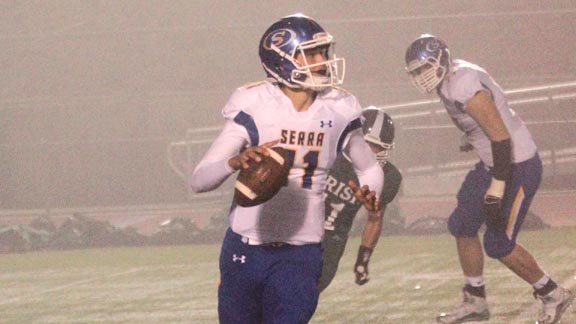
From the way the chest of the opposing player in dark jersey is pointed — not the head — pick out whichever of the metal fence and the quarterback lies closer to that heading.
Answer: the quarterback

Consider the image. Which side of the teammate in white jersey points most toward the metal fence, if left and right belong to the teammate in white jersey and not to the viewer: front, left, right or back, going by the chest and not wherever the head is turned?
right

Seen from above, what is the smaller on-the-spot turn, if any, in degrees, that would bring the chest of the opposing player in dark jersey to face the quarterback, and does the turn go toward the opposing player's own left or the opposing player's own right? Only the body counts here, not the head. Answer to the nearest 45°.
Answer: approximately 45° to the opposing player's own left

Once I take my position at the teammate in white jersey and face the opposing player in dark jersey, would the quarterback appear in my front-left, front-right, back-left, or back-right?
front-left

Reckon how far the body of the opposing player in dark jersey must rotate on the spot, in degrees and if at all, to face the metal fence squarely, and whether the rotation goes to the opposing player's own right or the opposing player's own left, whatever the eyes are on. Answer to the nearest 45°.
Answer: approximately 135° to the opposing player's own right

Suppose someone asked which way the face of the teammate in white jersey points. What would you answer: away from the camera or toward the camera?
toward the camera

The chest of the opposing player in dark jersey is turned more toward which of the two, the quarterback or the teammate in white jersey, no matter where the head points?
the quarterback

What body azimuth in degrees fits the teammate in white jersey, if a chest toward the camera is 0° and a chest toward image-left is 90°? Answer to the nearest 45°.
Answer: approximately 90°
